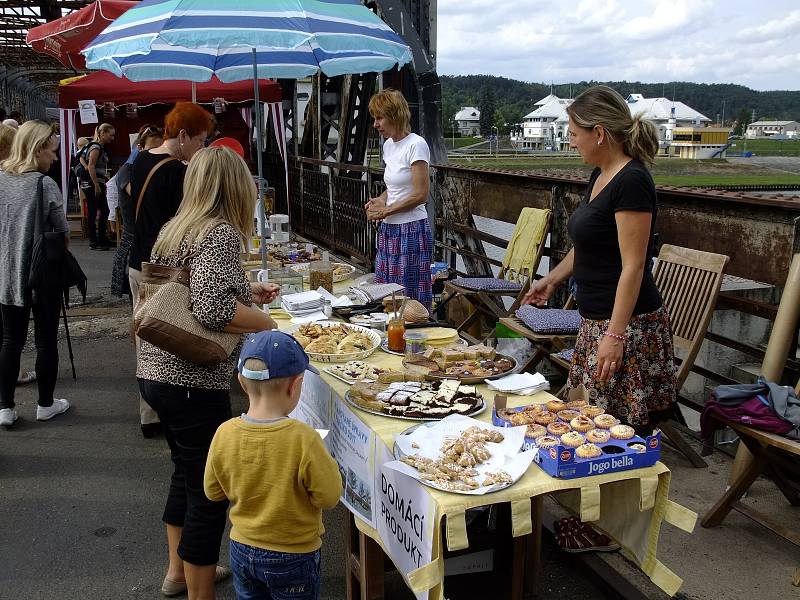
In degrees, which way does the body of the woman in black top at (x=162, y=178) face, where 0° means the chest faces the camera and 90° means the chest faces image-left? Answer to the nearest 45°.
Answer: approximately 225°

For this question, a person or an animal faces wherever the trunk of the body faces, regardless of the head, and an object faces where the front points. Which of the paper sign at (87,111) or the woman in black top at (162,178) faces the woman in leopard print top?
the paper sign

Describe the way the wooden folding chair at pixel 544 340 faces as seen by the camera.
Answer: facing to the left of the viewer

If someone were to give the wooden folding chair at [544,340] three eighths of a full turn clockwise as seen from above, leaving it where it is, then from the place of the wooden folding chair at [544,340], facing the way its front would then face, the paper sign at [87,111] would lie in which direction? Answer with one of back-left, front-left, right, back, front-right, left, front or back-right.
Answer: left

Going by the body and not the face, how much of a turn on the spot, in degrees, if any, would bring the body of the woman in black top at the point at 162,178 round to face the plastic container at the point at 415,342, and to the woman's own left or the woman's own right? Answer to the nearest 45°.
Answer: approximately 90° to the woman's own right

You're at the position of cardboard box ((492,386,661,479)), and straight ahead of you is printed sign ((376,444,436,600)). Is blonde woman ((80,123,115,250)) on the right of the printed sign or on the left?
right

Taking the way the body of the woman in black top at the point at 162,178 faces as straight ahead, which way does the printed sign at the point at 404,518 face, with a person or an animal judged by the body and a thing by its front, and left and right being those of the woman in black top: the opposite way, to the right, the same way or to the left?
the opposite way

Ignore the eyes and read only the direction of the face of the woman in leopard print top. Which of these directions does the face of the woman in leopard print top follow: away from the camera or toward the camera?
away from the camera

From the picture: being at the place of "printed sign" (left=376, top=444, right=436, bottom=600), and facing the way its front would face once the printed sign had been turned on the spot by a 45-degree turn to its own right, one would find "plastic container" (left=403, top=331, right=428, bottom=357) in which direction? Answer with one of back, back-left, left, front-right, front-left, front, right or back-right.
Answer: right

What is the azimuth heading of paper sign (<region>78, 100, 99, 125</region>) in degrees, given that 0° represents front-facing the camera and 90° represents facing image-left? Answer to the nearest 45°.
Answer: approximately 0°
